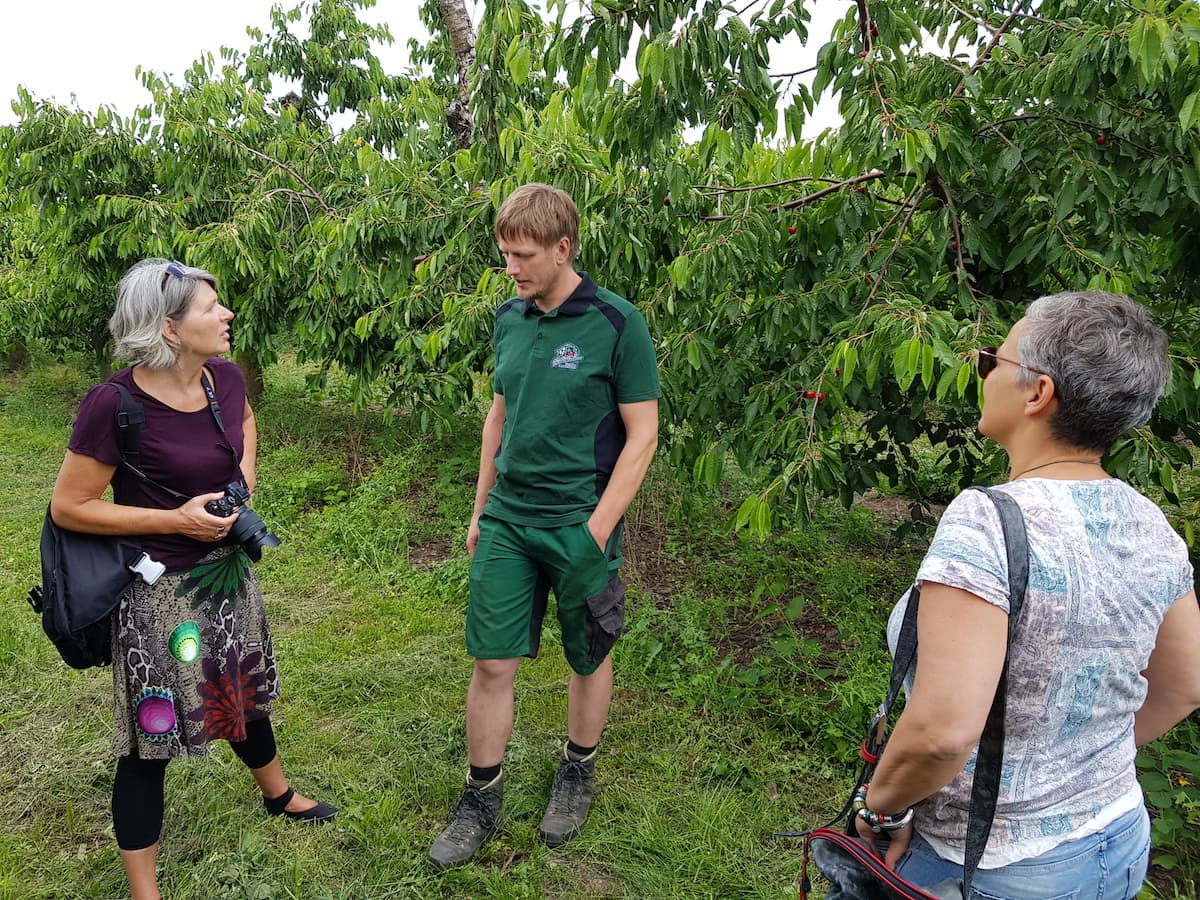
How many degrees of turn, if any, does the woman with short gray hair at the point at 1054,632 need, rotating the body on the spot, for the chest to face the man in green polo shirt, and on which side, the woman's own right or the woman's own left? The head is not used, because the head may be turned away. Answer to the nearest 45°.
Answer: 0° — they already face them

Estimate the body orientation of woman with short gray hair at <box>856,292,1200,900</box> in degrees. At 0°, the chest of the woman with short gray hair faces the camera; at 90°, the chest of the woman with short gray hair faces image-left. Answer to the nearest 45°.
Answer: approximately 135°

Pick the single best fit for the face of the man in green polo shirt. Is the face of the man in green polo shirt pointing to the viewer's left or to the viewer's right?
to the viewer's left

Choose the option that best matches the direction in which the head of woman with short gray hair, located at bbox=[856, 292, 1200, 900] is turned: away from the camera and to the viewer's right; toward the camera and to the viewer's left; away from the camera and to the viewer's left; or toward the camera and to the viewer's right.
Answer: away from the camera and to the viewer's left

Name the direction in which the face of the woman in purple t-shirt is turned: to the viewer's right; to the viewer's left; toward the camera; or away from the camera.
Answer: to the viewer's right

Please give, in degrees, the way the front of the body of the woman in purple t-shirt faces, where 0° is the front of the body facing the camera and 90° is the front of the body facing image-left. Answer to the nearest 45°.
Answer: approximately 315°

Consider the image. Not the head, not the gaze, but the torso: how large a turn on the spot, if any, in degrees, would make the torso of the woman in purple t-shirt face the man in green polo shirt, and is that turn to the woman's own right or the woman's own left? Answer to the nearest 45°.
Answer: approximately 45° to the woman's own left
